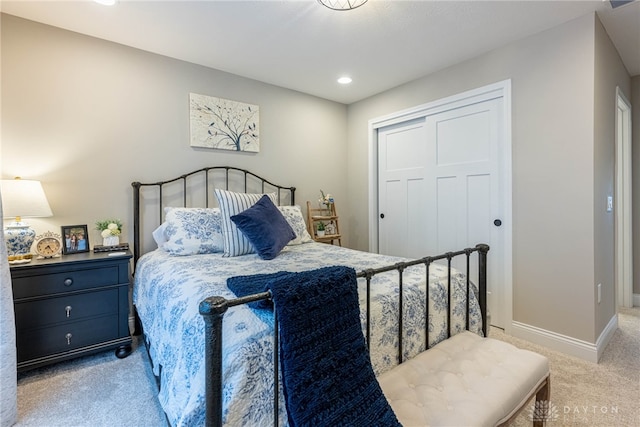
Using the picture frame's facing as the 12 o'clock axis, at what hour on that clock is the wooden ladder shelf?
The wooden ladder shelf is roughly at 9 o'clock from the picture frame.

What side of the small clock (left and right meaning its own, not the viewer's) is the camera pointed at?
front

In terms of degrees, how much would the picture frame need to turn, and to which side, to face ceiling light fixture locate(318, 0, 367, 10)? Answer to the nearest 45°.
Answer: approximately 45° to its left

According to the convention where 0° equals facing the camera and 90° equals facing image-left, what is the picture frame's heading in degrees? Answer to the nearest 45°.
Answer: approximately 0°

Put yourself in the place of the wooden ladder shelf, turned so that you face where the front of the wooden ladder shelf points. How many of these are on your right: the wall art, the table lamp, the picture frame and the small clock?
4

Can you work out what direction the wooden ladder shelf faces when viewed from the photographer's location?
facing the viewer and to the right of the viewer

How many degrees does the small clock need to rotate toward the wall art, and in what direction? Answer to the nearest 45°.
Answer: approximately 90° to its left

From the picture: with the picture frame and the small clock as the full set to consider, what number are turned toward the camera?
2

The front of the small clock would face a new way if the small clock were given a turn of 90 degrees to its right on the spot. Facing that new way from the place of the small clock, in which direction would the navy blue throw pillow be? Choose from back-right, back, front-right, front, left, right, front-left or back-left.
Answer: back-left
